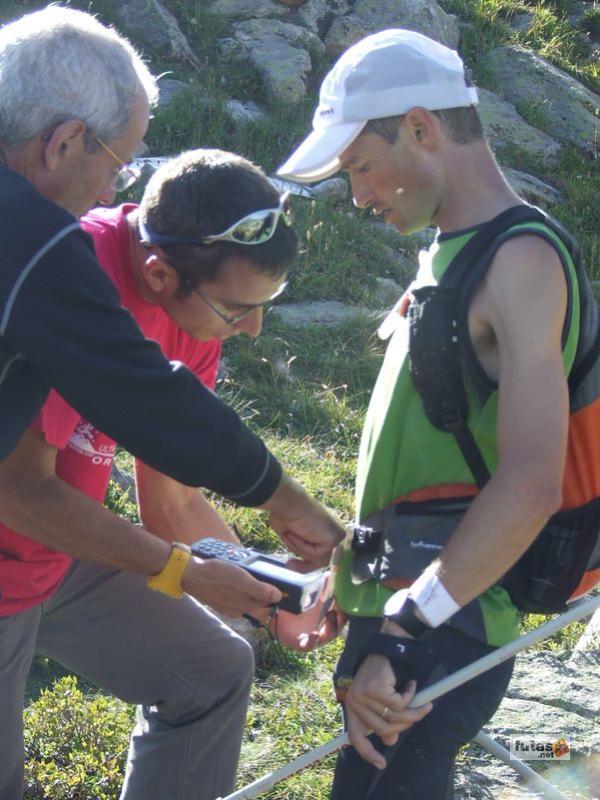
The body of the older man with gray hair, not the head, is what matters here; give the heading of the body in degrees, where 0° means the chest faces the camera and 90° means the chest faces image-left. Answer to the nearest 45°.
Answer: approximately 270°

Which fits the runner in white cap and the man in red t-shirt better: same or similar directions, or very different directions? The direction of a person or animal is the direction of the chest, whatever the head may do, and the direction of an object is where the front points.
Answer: very different directions

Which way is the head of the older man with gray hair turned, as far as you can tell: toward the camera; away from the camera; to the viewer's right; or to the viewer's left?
to the viewer's right

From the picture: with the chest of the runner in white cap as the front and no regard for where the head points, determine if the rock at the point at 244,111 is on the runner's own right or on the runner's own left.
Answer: on the runner's own right

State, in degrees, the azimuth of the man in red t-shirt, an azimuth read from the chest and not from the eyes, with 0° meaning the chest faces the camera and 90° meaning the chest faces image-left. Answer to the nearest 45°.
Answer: approximately 270°

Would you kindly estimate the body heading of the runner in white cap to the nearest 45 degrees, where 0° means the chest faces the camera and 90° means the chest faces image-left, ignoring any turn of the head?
approximately 90°

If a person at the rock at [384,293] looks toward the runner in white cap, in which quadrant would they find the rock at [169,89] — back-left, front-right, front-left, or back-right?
back-right

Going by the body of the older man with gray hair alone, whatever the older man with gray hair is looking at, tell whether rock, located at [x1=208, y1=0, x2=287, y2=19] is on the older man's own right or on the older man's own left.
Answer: on the older man's own left

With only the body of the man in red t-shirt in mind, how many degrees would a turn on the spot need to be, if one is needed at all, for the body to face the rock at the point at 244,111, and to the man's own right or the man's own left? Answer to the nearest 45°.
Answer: approximately 90° to the man's own left

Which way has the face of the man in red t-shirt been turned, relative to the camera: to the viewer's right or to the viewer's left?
to the viewer's right

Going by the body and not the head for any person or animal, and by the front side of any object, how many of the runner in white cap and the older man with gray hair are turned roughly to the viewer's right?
1

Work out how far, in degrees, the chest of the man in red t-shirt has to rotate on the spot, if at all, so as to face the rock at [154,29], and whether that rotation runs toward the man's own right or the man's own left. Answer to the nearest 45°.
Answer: approximately 90° to the man's own left

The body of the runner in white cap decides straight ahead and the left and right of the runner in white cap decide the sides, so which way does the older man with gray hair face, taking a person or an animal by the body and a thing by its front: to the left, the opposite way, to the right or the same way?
the opposite way

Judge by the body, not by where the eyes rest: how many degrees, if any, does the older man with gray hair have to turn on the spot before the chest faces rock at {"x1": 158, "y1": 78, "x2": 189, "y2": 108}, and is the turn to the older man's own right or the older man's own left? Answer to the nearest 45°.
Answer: approximately 90° to the older man's own left
